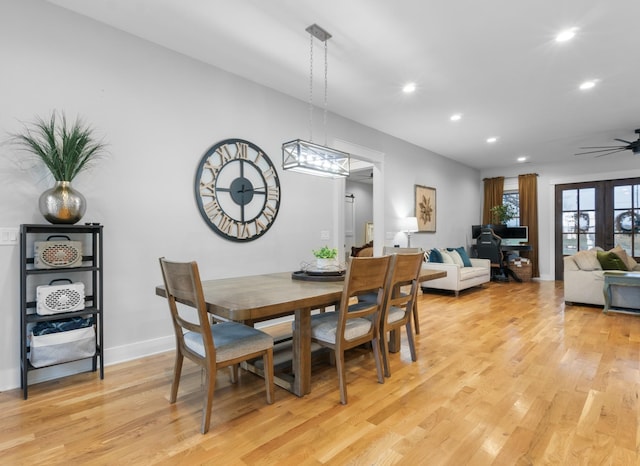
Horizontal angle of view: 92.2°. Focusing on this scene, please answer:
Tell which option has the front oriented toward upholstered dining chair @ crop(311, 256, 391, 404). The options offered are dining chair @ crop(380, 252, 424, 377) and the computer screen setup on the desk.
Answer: the computer screen setup on the desk

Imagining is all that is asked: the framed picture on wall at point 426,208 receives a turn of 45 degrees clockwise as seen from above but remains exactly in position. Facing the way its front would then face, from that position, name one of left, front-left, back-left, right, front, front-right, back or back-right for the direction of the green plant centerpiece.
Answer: front

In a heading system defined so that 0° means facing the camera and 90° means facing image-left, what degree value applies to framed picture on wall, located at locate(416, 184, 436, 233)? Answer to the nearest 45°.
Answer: approximately 315°

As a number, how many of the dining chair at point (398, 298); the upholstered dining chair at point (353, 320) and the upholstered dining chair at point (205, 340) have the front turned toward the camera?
0

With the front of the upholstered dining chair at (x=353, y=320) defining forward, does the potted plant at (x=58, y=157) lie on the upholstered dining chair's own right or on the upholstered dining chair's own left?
on the upholstered dining chair's own left

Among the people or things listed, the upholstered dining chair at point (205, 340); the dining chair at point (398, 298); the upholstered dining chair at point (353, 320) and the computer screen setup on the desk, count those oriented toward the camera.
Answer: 1

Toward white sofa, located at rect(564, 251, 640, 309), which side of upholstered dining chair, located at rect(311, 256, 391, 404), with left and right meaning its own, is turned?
right

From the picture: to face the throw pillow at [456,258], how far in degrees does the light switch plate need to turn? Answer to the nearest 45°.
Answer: approximately 90° to its left

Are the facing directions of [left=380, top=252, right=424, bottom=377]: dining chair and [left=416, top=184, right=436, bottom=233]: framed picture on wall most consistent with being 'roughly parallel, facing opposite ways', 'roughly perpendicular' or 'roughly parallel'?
roughly parallel, facing opposite ways

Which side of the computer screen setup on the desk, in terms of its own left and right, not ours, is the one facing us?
front

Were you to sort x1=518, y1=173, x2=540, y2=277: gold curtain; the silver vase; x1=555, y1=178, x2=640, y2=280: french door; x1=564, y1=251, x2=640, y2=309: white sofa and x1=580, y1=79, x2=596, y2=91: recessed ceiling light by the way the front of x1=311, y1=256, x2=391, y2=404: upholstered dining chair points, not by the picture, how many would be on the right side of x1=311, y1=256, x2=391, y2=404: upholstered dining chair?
4

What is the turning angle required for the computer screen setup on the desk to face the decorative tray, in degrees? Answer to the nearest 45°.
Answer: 0° — it already faces it

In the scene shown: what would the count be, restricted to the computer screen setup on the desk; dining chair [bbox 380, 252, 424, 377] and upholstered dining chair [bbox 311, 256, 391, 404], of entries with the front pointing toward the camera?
1

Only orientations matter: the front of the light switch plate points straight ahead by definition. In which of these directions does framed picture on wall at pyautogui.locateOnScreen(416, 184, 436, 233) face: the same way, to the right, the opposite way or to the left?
the same way

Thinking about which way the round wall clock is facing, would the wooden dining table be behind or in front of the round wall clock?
in front

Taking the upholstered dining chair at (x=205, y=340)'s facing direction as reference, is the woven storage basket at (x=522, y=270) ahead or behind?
ahead

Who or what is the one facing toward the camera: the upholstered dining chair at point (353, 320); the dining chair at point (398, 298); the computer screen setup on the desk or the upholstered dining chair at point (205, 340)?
the computer screen setup on the desk

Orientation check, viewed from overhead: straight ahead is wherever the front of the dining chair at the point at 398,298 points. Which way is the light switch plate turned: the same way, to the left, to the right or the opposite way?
the opposite way

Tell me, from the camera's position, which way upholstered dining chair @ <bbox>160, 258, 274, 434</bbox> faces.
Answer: facing away from the viewer and to the right of the viewer

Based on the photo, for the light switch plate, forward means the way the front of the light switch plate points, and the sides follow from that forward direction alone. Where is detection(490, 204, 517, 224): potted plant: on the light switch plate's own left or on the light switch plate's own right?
on the light switch plate's own left
